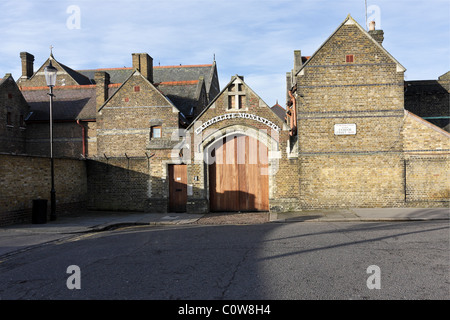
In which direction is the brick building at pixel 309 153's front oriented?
toward the camera

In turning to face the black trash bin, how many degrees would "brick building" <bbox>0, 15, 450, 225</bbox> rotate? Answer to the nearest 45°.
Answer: approximately 90° to its right
